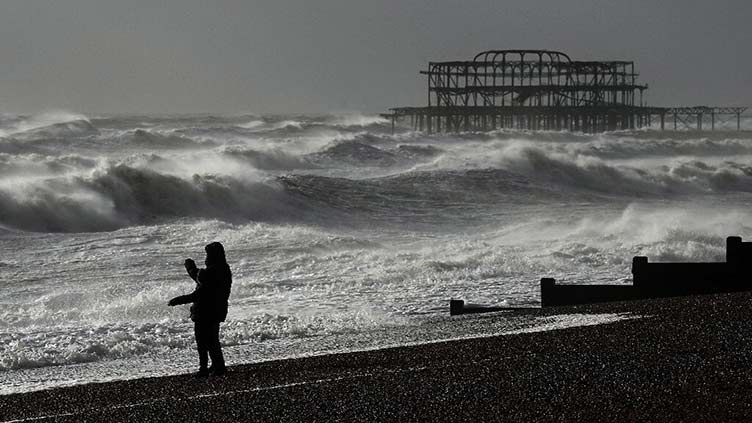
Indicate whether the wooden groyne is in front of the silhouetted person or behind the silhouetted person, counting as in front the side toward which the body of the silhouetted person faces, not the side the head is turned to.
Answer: behind

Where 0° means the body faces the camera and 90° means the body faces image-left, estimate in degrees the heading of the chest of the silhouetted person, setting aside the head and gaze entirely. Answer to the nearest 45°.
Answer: approximately 90°
